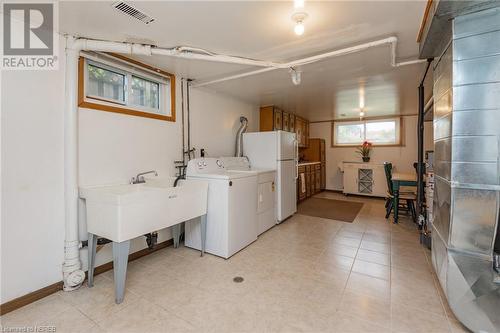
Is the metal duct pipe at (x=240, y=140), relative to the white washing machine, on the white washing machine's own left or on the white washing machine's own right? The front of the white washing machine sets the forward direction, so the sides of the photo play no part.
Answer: on the white washing machine's own left

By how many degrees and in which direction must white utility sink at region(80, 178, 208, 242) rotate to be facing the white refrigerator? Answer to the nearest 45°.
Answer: approximately 90° to its left

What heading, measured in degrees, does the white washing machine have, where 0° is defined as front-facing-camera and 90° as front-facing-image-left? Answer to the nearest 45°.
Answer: approximately 315°

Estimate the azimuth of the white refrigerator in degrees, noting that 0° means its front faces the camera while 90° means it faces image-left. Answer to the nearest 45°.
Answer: approximately 315°
